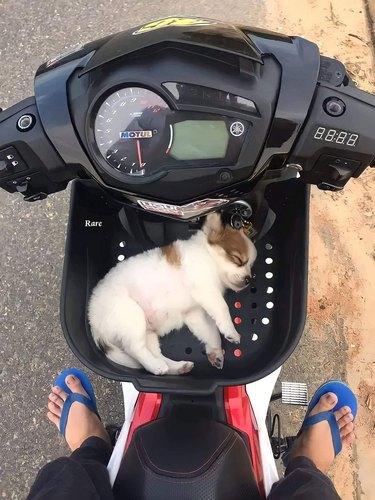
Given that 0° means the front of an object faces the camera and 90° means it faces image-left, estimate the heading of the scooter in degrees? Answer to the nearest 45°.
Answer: approximately 180°
